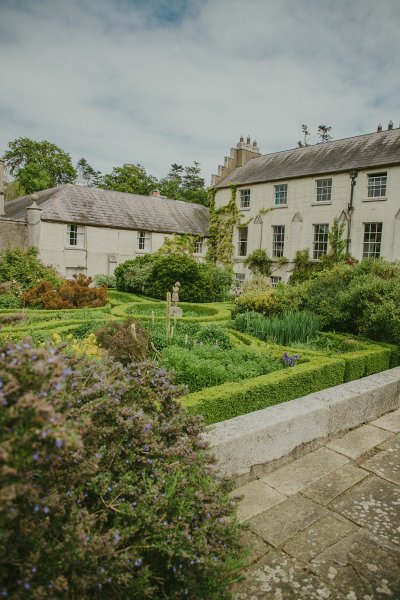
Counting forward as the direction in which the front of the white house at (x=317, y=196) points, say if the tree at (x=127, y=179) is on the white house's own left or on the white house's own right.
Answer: on the white house's own right

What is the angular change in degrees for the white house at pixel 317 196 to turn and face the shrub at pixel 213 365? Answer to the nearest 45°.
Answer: approximately 45° to its left

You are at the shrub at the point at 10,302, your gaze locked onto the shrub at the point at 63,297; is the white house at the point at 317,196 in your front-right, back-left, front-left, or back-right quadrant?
front-left

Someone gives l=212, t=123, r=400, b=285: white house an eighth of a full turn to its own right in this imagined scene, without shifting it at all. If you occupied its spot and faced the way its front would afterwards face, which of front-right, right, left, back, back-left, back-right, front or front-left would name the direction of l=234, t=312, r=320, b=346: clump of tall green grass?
left

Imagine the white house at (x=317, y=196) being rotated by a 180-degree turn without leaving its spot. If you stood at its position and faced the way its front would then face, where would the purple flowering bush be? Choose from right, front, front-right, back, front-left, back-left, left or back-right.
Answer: back-right

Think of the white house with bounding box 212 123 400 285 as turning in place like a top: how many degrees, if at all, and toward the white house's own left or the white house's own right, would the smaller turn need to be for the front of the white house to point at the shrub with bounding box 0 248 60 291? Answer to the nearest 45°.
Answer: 0° — it already faces it

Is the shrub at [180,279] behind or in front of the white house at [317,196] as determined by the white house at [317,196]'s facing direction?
in front

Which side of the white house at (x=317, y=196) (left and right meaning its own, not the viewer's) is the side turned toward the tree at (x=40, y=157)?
right

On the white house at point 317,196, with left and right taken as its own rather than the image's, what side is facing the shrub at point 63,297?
front
